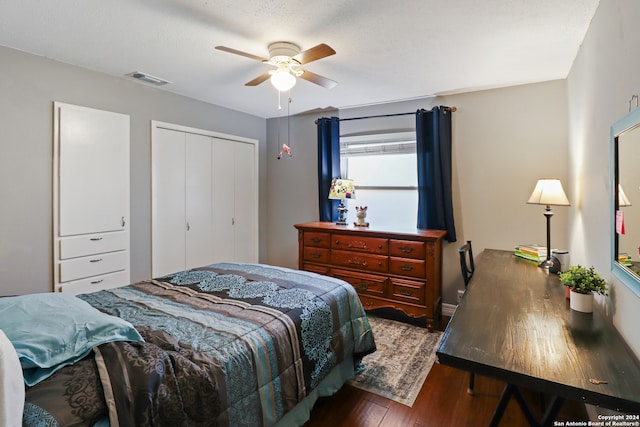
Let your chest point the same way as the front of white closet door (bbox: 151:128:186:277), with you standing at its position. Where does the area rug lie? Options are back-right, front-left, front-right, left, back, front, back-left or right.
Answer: front

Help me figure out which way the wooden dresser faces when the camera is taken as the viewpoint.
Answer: facing the viewer and to the left of the viewer

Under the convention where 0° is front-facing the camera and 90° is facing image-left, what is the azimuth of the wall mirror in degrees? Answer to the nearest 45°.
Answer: approximately 90°

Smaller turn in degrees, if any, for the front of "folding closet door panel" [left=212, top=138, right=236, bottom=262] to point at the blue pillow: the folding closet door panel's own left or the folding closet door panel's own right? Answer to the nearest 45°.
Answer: approximately 45° to the folding closet door panel's own right

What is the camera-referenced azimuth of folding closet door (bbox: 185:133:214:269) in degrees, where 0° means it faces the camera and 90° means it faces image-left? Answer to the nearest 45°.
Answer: approximately 315°

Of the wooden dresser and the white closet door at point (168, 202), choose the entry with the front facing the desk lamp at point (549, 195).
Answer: the white closet door

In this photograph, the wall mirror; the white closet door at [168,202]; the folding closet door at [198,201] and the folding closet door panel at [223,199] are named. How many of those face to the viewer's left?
1

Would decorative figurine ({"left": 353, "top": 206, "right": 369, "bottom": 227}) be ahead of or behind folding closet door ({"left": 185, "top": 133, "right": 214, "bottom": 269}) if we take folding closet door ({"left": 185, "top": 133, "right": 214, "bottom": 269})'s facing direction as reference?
ahead

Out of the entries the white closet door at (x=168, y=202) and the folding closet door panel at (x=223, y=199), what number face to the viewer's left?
0

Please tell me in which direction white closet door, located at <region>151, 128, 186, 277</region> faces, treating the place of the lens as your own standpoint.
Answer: facing the viewer and to the right of the viewer

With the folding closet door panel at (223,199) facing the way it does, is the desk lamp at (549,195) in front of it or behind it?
in front

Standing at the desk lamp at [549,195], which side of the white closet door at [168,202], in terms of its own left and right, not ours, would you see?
front

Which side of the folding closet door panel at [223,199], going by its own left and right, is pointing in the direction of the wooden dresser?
front
